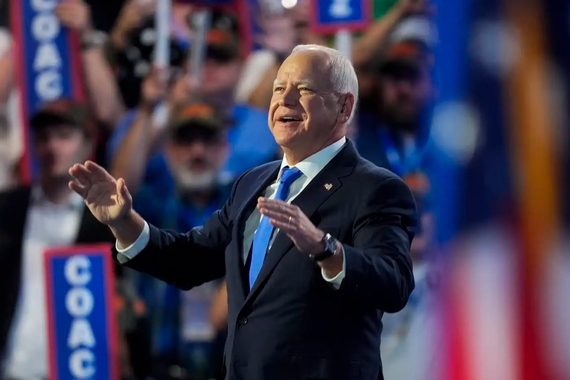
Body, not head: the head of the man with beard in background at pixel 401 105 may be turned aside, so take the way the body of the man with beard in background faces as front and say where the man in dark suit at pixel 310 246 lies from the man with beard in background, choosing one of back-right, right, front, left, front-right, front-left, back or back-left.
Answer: front

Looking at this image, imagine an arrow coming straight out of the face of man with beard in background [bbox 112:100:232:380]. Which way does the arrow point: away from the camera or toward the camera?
toward the camera

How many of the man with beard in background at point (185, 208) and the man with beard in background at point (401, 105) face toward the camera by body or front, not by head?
2

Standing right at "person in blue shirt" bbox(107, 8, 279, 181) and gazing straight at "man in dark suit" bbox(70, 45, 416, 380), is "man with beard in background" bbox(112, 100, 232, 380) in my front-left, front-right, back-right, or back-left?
front-right

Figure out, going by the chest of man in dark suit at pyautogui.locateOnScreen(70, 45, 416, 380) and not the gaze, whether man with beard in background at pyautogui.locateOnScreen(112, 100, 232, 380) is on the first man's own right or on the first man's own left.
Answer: on the first man's own right

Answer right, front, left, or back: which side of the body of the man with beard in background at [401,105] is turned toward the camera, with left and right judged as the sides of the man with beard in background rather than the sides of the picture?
front

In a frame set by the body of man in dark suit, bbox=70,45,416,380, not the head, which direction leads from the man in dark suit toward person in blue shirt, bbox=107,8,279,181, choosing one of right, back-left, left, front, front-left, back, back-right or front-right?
back-right

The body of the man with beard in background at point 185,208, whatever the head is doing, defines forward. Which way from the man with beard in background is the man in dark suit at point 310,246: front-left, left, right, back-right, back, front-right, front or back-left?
front

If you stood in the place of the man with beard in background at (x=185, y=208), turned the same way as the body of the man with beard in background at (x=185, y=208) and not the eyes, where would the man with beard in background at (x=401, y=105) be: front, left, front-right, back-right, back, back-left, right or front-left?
left

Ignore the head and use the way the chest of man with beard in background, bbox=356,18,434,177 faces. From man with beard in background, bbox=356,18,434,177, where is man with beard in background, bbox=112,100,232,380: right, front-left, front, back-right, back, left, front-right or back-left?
right

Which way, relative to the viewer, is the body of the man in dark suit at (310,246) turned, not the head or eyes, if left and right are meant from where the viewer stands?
facing the viewer and to the left of the viewer

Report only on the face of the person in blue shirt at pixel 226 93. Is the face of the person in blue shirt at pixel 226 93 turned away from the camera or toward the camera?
toward the camera

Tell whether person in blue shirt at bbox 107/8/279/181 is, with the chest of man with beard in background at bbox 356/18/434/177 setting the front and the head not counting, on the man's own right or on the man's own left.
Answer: on the man's own right
